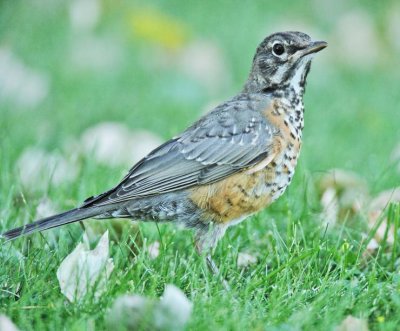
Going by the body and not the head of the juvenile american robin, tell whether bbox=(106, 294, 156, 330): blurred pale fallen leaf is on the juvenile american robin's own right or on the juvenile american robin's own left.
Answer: on the juvenile american robin's own right

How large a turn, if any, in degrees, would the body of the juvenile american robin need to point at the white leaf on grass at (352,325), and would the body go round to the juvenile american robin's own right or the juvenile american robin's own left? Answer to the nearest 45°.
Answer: approximately 90° to the juvenile american robin's own right

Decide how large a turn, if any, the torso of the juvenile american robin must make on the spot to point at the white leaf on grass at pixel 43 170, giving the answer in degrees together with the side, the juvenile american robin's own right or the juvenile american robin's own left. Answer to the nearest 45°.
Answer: approximately 135° to the juvenile american robin's own left

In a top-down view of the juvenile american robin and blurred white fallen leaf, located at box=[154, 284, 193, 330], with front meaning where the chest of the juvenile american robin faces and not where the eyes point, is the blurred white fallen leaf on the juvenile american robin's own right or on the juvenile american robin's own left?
on the juvenile american robin's own right

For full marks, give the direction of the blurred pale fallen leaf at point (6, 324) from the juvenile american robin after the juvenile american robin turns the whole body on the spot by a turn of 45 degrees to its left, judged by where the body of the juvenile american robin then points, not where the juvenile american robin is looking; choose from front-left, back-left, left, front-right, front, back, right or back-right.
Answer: back

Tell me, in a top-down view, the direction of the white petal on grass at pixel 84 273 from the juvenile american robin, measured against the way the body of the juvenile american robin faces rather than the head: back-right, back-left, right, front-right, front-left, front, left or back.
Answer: back-right

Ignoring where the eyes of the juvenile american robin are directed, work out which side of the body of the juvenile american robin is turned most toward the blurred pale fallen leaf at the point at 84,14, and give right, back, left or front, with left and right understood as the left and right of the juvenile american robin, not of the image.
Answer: left

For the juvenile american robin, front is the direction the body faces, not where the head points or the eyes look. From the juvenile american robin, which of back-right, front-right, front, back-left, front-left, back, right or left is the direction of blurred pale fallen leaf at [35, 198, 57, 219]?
back

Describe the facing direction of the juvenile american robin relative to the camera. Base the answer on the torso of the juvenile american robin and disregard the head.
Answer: to the viewer's right

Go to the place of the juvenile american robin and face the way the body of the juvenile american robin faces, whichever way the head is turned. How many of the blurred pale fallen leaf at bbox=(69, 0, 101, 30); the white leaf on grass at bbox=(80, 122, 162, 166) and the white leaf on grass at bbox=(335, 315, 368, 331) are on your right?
1
